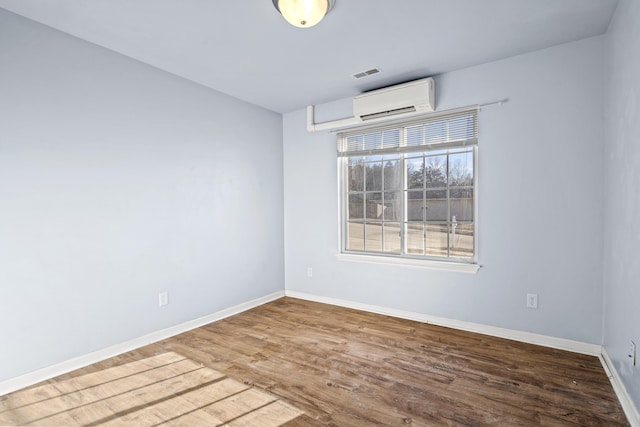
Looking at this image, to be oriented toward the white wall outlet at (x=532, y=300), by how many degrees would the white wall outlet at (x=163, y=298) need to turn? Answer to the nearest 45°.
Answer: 0° — it already faces it

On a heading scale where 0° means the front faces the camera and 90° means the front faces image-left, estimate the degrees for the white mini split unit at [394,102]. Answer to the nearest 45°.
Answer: approximately 45°

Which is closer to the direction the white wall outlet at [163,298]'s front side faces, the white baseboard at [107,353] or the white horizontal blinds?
the white horizontal blinds

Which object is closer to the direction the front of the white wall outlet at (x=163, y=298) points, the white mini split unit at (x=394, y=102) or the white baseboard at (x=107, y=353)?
the white mini split unit

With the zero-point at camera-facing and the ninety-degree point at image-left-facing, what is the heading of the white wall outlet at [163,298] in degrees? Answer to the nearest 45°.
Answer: approximately 315°

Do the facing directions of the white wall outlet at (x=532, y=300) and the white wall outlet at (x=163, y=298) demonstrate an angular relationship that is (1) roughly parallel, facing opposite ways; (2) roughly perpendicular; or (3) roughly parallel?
roughly perpendicular
